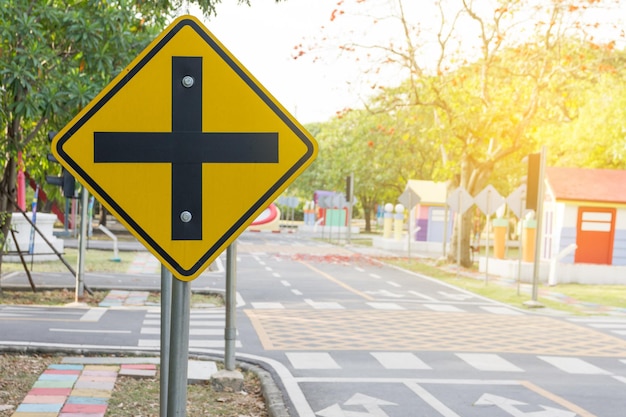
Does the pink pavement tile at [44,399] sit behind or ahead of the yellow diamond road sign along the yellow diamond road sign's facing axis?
behind

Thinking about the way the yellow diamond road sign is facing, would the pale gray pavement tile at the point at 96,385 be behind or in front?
behind

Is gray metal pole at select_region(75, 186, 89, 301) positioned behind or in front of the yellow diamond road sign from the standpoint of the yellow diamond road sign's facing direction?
behind

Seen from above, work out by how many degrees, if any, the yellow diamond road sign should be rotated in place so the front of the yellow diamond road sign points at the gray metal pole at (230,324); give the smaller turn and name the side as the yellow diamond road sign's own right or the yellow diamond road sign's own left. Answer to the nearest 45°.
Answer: approximately 180°

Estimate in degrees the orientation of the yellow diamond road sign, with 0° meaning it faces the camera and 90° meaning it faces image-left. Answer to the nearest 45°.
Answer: approximately 0°

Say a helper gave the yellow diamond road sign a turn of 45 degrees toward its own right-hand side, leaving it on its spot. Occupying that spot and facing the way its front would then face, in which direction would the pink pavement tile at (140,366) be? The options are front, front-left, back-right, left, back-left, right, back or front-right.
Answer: back-right
